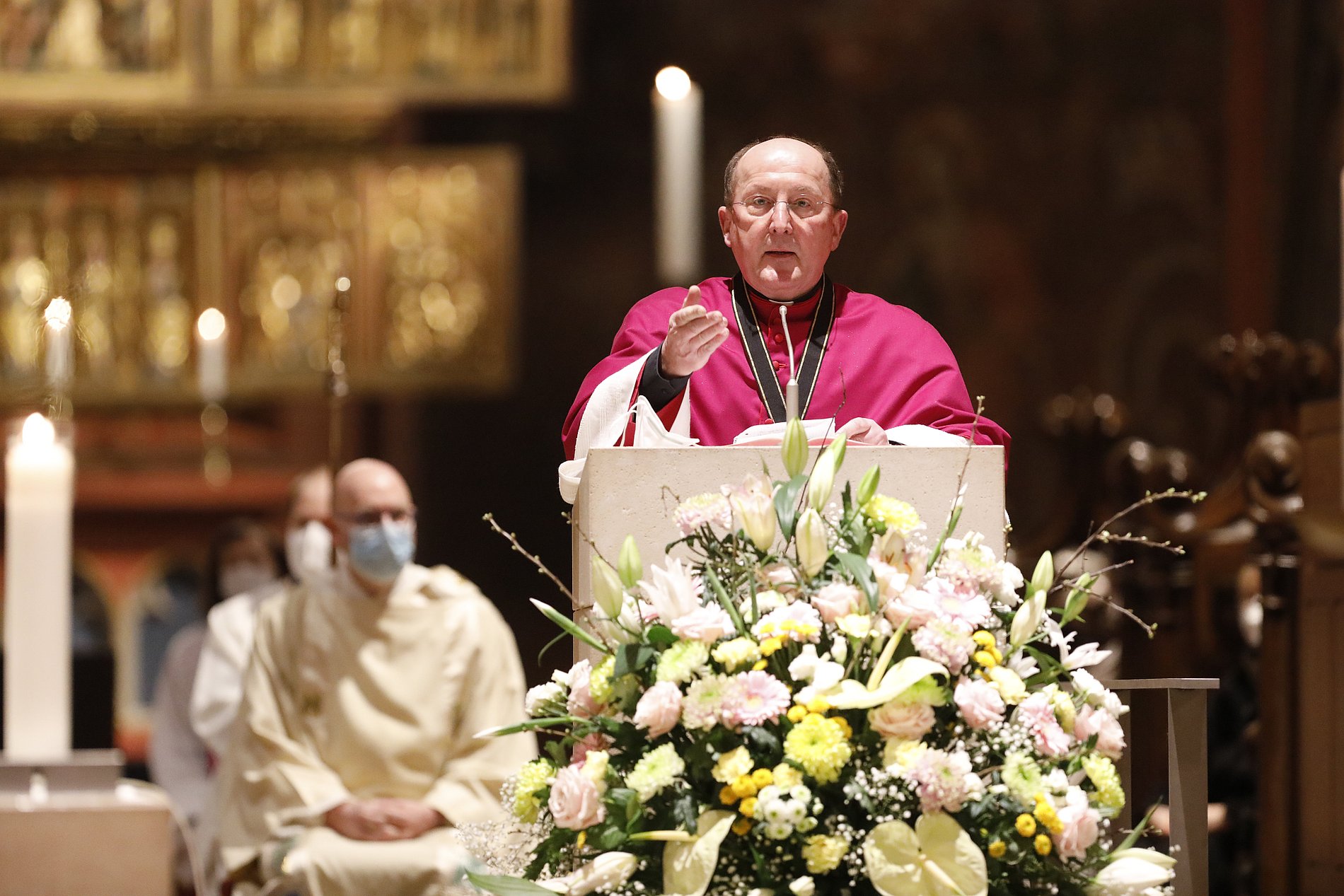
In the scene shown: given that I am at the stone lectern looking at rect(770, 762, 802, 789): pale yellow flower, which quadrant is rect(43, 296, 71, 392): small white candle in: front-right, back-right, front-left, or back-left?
back-right

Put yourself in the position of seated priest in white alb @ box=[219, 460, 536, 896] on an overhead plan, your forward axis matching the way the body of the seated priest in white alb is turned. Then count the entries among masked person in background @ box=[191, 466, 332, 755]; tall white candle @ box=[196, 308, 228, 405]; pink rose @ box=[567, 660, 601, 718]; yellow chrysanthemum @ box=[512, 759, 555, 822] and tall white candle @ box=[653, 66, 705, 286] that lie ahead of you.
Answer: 2

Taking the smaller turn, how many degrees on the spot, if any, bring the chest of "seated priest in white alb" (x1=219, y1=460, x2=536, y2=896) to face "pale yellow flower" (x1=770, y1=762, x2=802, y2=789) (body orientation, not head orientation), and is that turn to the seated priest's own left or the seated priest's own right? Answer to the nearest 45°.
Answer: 0° — they already face it

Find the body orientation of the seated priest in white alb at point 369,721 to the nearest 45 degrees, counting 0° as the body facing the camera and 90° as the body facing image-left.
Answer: approximately 0°

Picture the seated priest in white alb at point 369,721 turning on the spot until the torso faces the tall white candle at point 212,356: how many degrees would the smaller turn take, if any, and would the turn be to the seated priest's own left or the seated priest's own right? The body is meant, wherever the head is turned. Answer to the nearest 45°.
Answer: approximately 180°

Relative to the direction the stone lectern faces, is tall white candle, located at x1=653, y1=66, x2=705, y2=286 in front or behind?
behind

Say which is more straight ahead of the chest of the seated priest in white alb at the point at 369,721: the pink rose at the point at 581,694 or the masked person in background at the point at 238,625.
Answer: the pink rose

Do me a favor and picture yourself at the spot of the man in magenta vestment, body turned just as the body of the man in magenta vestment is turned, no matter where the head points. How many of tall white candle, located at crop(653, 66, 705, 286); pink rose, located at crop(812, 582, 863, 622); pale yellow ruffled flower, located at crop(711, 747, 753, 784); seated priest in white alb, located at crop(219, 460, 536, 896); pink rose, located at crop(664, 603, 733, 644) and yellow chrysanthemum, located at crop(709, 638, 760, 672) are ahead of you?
4

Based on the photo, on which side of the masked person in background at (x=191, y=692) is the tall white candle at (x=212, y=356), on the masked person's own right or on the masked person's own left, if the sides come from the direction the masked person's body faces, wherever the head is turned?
on the masked person's own left

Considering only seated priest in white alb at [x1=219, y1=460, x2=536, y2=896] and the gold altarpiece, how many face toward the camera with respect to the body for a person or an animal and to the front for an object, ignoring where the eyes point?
2
